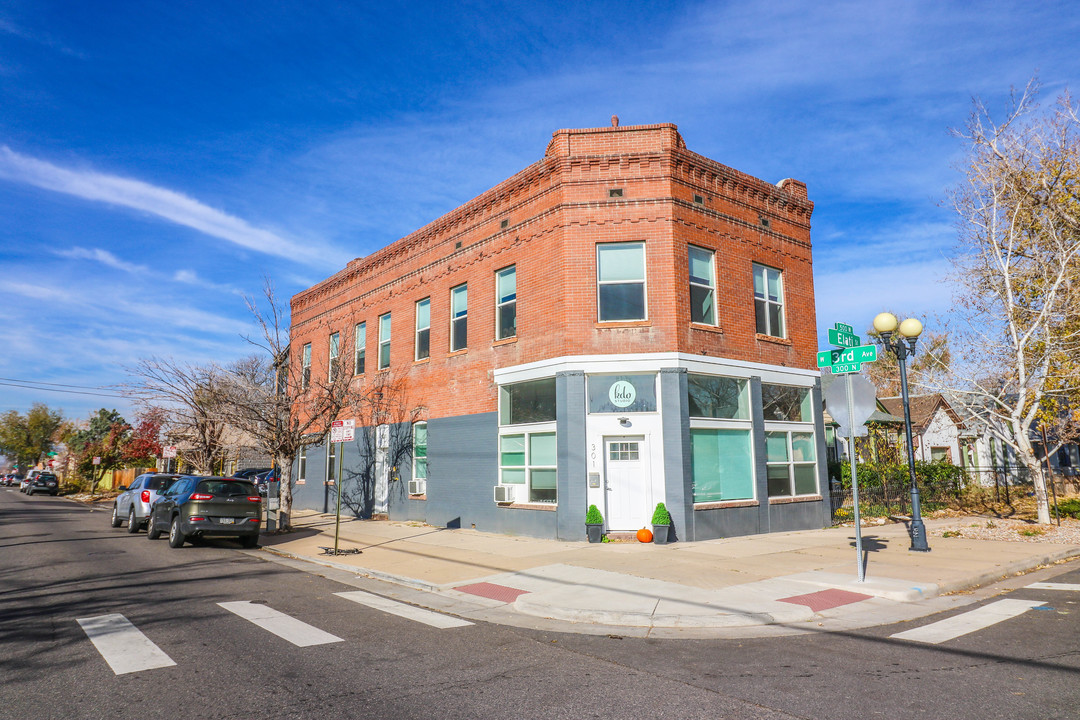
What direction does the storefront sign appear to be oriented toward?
toward the camera

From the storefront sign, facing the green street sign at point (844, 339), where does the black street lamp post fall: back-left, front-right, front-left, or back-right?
front-left

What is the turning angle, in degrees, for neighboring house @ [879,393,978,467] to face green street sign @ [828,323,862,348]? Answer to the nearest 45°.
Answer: approximately 45° to its right

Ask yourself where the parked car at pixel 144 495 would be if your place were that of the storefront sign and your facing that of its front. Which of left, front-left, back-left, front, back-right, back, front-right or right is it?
right

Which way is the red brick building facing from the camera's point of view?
toward the camera

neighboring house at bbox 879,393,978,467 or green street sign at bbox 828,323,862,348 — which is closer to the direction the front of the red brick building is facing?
the green street sign

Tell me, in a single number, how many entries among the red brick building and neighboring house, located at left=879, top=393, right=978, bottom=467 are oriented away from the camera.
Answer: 0

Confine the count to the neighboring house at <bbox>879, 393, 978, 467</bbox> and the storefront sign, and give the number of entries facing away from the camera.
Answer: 0

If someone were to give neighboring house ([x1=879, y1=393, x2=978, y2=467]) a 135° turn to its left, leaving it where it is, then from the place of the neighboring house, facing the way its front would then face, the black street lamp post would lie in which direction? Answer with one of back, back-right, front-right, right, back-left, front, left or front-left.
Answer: back

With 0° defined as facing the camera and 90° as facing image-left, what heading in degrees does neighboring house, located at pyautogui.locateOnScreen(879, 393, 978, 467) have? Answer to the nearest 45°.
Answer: approximately 315°

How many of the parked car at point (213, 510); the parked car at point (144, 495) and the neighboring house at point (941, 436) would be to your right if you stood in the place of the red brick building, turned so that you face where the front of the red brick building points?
2
